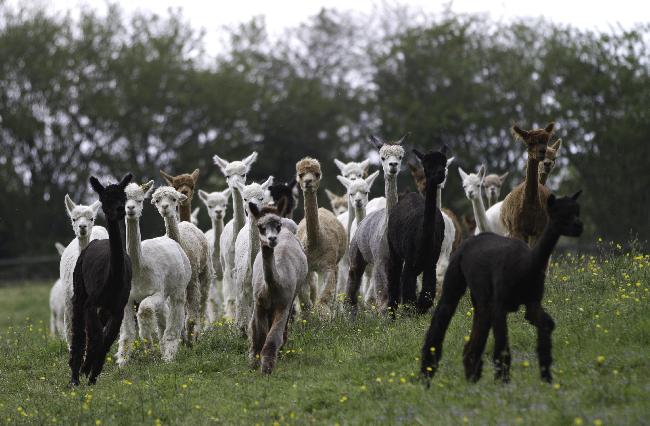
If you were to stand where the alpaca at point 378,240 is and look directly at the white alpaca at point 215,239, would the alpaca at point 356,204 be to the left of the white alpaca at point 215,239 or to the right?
right

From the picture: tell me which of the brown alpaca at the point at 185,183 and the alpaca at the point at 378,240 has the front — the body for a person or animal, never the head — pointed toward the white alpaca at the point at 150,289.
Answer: the brown alpaca

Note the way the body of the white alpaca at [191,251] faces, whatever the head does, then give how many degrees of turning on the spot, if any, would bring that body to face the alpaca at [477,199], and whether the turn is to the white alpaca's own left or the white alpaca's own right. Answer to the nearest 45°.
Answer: approximately 135° to the white alpaca's own left

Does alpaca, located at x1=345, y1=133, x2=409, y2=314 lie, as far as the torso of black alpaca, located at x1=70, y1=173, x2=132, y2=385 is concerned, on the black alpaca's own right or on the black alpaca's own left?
on the black alpaca's own left

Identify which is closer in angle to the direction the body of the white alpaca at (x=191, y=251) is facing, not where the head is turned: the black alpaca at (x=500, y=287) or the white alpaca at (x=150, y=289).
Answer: the white alpaca

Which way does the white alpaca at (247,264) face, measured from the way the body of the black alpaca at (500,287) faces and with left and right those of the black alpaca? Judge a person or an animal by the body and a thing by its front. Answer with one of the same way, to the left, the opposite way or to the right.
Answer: to the right

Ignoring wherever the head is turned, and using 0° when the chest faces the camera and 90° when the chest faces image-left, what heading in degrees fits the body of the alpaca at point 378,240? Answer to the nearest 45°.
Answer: approximately 315°

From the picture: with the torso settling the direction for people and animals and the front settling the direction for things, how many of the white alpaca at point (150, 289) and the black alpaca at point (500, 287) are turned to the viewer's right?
1

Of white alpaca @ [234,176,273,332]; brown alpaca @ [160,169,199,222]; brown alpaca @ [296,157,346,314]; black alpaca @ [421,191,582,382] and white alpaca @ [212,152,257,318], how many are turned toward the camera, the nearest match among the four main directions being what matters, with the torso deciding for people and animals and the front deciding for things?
4

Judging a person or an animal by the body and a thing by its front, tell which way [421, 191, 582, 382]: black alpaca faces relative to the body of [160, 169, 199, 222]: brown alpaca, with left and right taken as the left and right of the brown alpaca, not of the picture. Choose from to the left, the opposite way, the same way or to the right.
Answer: to the left

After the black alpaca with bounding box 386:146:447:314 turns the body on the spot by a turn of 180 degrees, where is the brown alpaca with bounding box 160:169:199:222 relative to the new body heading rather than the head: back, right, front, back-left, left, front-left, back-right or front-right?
front

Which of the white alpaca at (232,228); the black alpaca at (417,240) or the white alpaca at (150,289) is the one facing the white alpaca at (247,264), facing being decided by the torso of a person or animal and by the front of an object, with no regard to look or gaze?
the white alpaca at (232,228)
